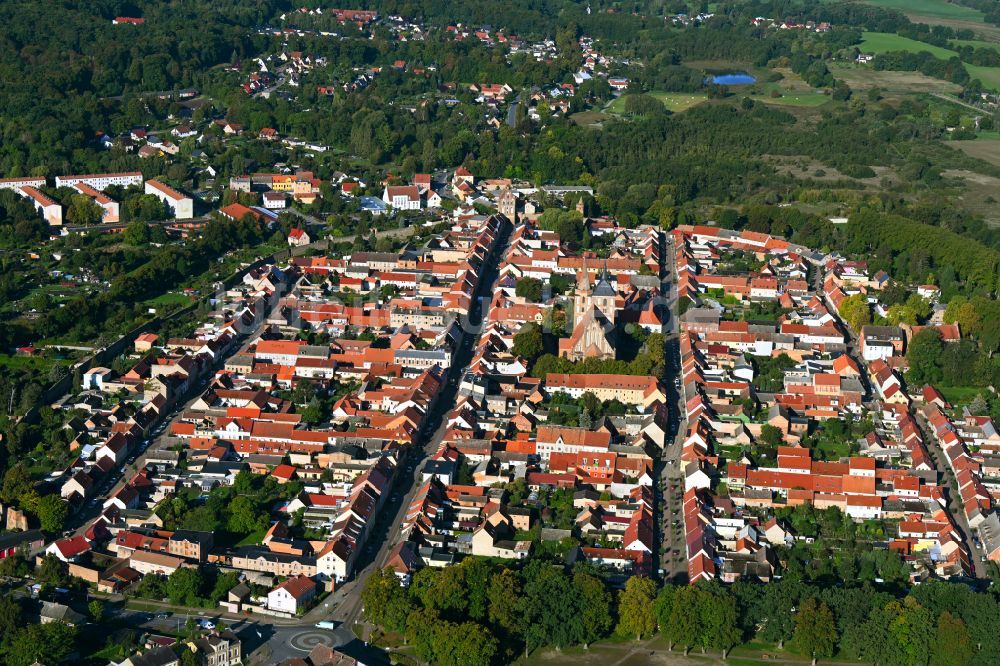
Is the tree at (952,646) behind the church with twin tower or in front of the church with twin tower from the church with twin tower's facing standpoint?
behind

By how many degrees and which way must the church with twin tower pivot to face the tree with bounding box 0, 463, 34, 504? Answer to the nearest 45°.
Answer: approximately 135° to its left

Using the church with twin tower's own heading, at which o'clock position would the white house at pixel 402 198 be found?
The white house is roughly at 11 o'clock from the church with twin tower.

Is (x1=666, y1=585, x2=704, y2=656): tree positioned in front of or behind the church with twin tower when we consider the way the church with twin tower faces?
behind

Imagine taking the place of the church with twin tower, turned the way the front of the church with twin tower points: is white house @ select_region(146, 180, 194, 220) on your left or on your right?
on your left

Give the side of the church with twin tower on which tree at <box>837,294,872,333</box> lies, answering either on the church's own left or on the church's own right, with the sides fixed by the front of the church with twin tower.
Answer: on the church's own right

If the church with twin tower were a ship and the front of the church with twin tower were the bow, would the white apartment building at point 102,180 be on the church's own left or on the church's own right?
on the church's own left

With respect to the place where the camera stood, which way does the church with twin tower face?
facing away from the viewer

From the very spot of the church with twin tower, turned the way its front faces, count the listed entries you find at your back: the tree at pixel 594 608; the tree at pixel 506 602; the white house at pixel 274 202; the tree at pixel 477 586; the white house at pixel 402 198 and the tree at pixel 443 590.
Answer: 4

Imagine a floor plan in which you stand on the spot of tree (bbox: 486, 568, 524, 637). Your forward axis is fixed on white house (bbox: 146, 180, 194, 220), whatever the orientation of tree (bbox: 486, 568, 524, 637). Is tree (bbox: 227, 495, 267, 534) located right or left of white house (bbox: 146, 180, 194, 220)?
left

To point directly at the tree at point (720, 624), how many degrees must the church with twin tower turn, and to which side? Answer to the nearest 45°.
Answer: approximately 180°

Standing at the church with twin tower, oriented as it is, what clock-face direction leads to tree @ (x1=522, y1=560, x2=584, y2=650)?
The tree is roughly at 6 o'clock from the church with twin tower.

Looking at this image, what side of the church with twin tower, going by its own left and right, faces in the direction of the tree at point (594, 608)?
back

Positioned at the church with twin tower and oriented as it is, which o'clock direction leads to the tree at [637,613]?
The tree is roughly at 6 o'clock from the church with twin tower.

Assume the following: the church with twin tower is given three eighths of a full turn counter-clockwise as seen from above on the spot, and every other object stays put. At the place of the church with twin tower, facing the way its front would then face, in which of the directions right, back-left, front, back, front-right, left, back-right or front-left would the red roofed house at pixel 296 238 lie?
right
